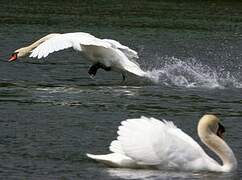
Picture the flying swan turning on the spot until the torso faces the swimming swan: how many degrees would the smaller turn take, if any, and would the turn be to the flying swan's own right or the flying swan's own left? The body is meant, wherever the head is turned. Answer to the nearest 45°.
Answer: approximately 90° to the flying swan's own left

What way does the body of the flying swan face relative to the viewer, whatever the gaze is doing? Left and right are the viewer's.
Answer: facing to the left of the viewer

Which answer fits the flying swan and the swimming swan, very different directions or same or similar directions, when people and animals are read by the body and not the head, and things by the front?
very different directions

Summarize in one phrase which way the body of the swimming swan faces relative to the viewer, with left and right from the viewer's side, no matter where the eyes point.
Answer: facing to the right of the viewer

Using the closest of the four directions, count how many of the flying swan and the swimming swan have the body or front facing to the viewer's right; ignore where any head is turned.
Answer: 1

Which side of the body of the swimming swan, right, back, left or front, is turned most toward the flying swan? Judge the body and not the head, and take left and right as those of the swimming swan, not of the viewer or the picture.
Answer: left

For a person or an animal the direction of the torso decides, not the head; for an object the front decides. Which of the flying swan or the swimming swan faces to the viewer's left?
the flying swan
